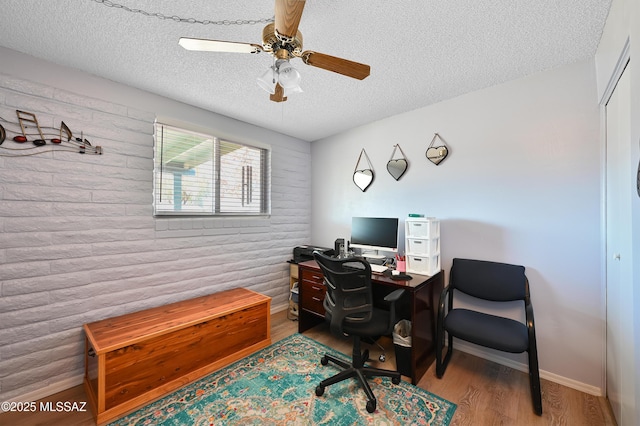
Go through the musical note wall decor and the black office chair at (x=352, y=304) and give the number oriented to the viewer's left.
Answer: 0

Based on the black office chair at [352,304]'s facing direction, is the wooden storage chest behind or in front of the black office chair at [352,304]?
behind

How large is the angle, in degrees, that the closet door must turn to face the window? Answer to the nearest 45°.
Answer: approximately 45° to its left

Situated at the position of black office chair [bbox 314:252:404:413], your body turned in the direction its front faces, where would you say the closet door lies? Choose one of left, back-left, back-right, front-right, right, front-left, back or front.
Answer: front-right

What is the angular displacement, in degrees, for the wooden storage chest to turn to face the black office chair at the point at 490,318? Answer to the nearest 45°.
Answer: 0° — it already faces it

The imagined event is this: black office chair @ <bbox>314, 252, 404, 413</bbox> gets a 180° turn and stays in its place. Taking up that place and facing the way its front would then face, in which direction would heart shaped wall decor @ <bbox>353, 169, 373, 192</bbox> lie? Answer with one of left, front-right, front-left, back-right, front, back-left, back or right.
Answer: back-right

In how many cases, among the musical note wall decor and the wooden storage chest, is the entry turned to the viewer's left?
0

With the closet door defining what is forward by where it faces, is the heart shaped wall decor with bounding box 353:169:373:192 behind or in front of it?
in front

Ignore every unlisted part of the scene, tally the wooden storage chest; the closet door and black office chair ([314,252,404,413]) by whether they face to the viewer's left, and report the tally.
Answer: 1

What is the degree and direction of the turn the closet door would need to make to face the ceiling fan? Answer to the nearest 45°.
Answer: approximately 45° to its left

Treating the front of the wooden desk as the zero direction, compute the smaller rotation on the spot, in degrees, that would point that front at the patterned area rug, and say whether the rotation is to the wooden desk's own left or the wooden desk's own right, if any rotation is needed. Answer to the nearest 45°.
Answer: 0° — it already faces it
